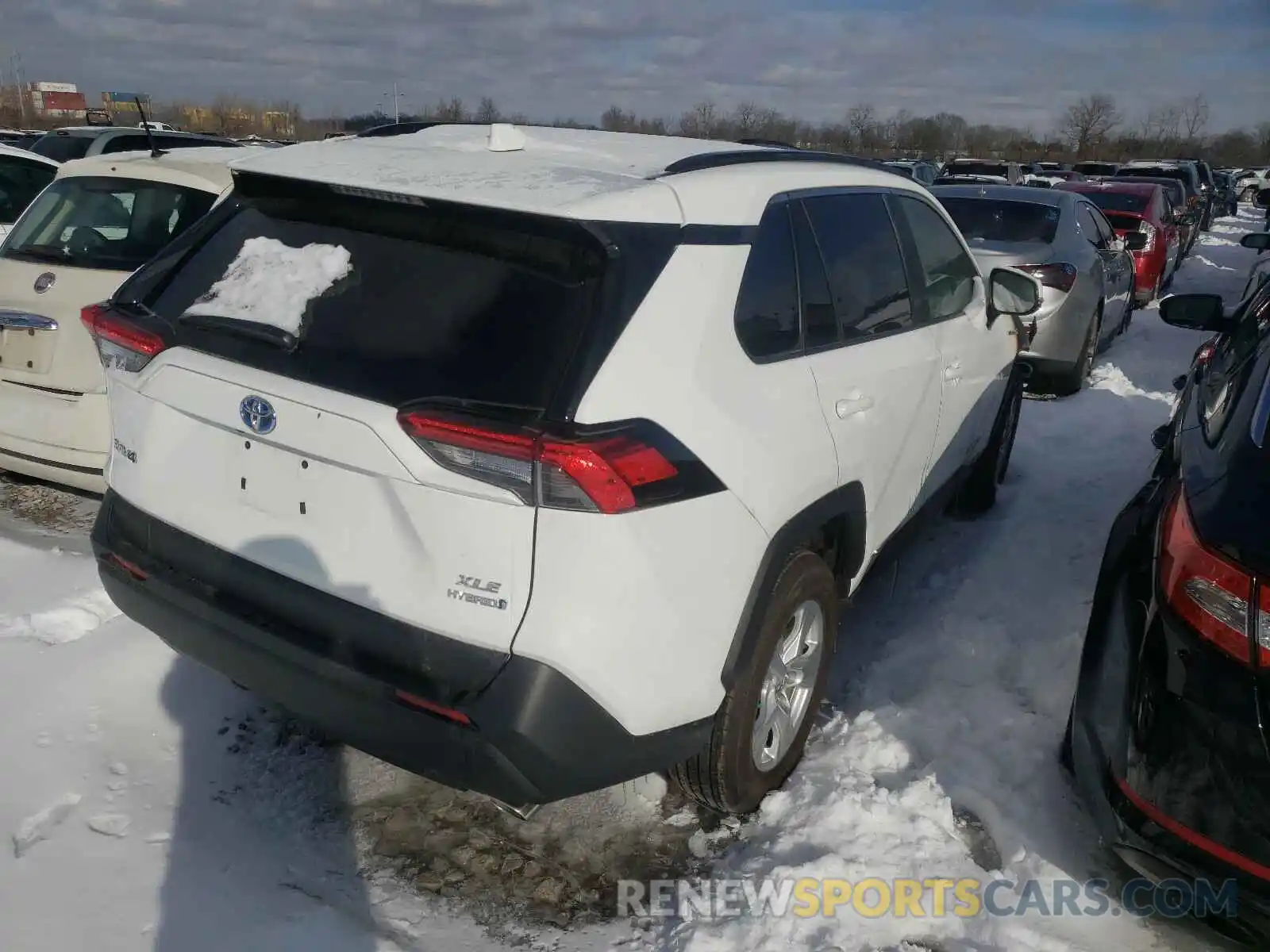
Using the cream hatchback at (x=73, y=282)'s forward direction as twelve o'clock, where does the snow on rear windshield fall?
The snow on rear windshield is roughly at 4 o'clock from the cream hatchback.

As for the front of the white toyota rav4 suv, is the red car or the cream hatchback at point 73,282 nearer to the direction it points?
the red car

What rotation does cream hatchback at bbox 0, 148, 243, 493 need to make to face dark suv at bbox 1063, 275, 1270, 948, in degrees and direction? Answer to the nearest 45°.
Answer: approximately 90° to its right

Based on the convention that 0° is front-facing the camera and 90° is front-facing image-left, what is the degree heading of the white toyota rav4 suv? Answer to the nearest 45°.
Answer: approximately 225°

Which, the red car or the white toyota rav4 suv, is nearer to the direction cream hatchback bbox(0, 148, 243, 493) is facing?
the red car

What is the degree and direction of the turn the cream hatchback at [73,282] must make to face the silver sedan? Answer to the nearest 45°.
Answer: approximately 45° to its right

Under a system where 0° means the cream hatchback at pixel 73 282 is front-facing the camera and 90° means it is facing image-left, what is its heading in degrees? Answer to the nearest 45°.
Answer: approximately 225°

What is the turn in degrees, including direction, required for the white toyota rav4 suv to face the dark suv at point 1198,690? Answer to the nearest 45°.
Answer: approximately 45° to its right

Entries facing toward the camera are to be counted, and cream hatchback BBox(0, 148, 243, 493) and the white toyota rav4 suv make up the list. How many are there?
0

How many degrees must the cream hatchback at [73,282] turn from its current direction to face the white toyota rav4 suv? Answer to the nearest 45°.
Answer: approximately 135° to its right

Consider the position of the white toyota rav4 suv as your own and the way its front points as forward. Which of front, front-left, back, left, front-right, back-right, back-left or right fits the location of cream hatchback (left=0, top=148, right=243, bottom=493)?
left

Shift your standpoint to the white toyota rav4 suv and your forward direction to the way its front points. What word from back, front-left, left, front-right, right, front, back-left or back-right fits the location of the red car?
front

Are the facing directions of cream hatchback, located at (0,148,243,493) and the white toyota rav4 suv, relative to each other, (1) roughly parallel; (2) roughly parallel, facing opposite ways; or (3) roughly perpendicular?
roughly parallel
